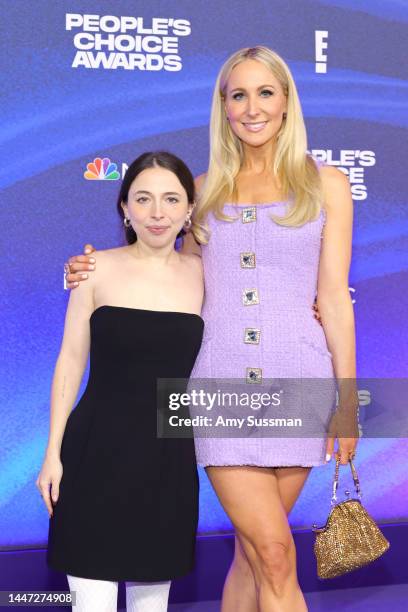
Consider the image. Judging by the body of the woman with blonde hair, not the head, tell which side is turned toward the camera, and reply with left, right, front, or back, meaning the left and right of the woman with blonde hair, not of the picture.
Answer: front
